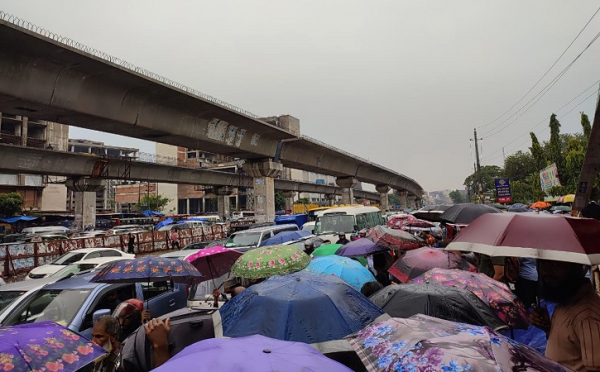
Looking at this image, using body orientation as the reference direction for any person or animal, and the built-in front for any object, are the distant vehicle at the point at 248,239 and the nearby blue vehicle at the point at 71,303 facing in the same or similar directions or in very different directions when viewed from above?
same or similar directions

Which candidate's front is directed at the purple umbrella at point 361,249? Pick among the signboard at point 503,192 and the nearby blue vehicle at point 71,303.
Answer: the signboard

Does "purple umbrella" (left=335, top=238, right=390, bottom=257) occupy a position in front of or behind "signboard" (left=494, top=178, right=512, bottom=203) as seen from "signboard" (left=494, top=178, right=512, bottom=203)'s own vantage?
in front

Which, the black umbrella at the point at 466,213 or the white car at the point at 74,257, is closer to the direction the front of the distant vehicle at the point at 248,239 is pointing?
the white car

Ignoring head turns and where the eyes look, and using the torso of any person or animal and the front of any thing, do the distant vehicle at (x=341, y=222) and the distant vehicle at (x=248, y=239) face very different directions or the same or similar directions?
same or similar directions

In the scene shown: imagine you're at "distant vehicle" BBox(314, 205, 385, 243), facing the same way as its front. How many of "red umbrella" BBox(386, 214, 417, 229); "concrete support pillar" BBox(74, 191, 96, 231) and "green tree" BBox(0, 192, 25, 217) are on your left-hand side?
1

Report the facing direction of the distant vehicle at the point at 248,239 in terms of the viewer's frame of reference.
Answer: facing the viewer and to the left of the viewer

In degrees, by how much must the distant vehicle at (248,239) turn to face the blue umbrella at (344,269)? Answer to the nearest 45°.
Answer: approximately 45° to its left

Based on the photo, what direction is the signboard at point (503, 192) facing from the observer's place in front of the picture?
facing the viewer

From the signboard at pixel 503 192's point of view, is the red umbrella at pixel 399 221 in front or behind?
in front

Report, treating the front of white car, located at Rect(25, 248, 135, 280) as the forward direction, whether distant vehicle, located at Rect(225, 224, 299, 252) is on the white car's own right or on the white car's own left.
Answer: on the white car's own left

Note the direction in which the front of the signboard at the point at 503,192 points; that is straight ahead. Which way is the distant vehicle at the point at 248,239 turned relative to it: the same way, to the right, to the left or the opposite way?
the same way

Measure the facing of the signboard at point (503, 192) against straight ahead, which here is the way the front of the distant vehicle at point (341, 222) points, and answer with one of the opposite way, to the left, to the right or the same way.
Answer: the same way

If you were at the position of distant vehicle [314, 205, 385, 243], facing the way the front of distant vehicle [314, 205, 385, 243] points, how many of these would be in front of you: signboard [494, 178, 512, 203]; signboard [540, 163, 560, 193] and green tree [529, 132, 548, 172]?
0

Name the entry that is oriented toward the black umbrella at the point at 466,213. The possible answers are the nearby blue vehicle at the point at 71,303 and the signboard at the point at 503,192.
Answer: the signboard

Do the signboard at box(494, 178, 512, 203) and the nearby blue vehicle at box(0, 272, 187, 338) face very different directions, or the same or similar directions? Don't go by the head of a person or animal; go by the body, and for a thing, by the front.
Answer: same or similar directions

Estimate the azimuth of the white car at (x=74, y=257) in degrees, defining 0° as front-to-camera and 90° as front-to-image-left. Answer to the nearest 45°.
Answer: approximately 45°
